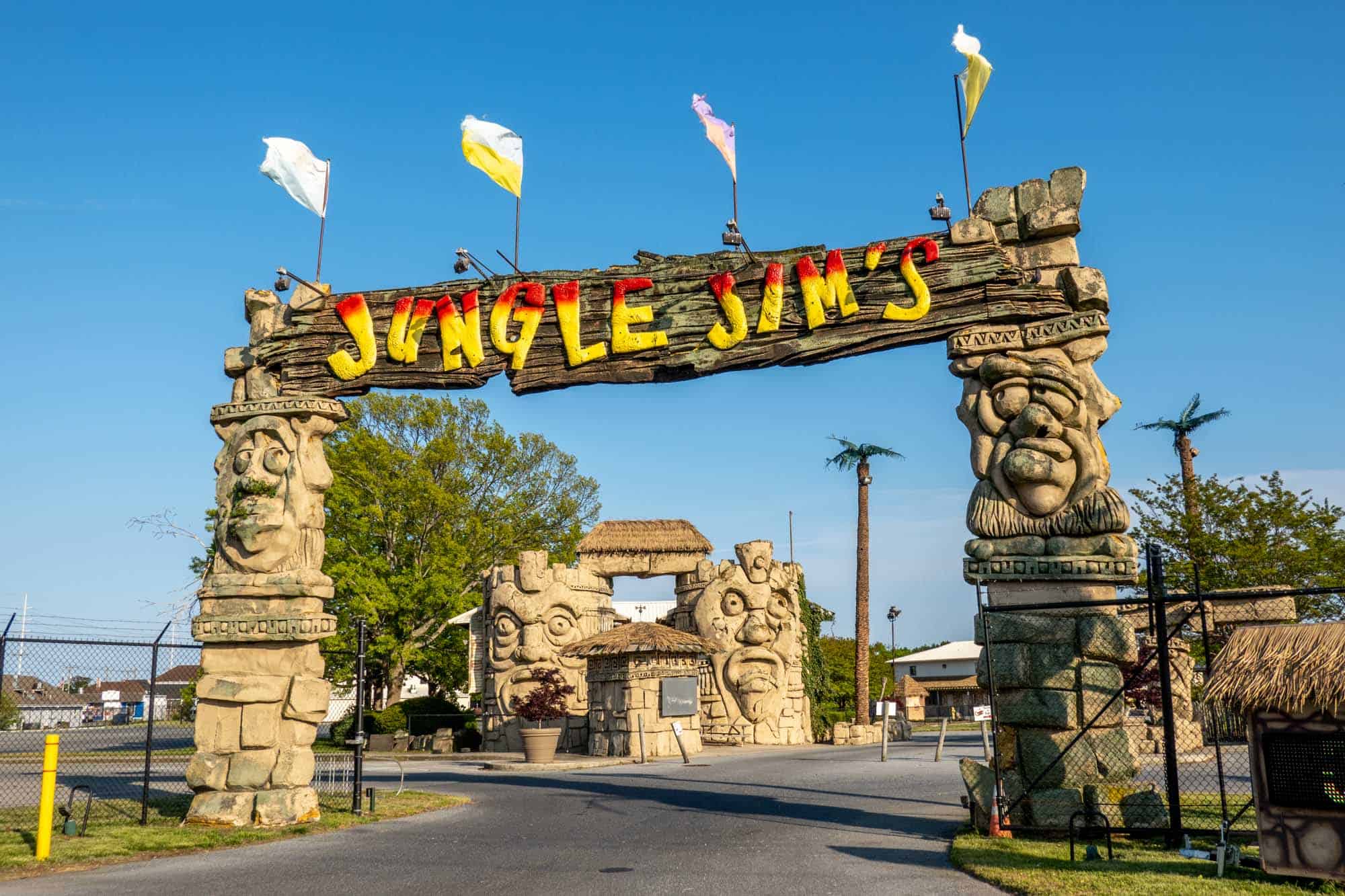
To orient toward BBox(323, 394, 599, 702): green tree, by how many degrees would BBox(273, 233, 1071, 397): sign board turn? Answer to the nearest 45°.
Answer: approximately 180°

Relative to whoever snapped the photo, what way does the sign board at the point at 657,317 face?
facing the viewer

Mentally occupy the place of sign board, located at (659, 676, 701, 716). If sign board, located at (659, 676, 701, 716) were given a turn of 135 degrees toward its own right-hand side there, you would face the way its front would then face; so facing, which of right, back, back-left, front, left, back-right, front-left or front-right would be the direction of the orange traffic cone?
back-left

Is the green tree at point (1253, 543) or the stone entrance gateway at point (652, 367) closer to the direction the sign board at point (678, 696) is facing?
the stone entrance gateway

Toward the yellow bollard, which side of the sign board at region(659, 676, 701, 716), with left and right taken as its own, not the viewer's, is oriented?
front

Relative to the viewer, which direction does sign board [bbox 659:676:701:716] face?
toward the camera

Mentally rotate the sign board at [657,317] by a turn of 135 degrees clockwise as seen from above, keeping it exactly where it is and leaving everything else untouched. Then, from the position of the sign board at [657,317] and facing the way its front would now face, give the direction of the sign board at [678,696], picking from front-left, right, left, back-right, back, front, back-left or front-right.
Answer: front-right

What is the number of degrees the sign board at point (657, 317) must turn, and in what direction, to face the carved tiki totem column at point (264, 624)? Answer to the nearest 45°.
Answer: approximately 90° to its right

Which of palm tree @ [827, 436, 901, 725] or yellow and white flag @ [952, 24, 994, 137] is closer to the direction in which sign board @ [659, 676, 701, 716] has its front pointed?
the yellow and white flag

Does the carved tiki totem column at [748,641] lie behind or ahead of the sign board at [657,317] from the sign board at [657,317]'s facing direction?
behind

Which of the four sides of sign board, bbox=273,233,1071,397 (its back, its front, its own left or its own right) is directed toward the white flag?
right
